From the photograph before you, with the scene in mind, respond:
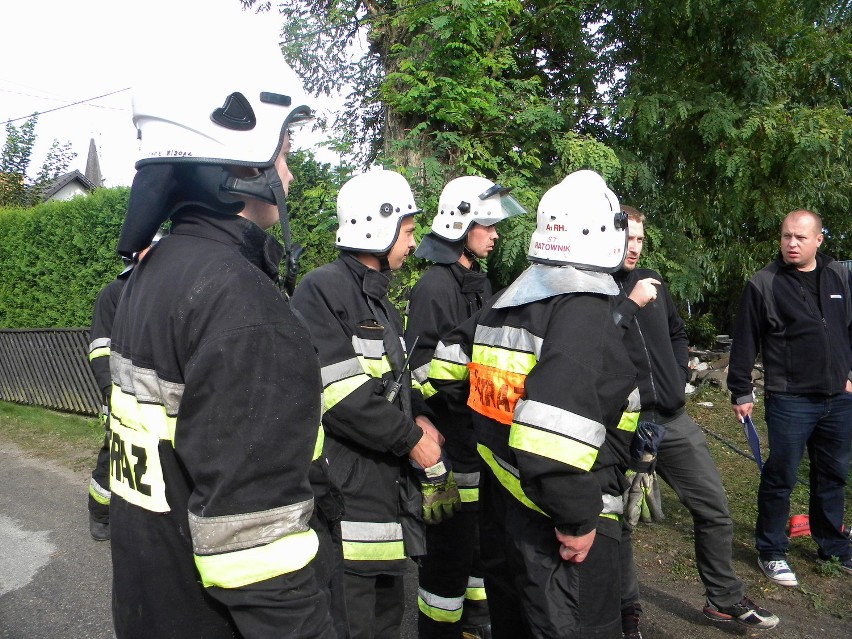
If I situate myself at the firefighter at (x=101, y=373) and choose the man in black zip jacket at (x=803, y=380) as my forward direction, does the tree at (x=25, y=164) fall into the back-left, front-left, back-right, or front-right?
back-left

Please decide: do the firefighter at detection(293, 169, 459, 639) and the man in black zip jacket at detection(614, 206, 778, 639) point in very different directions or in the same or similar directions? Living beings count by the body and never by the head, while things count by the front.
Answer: very different directions

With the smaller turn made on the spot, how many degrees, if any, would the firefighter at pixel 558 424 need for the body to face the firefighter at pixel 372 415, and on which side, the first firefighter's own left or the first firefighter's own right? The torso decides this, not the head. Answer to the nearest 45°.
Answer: approximately 90° to the first firefighter's own left

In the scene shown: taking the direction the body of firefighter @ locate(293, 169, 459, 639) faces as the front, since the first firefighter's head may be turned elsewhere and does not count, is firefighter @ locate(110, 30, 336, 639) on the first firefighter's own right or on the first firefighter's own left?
on the first firefighter's own right

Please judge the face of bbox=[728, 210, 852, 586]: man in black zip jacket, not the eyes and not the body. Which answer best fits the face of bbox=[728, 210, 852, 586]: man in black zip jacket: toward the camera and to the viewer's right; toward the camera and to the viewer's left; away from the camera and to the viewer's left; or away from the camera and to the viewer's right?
toward the camera and to the viewer's left

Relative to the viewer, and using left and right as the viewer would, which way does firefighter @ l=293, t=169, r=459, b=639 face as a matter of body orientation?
facing to the right of the viewer

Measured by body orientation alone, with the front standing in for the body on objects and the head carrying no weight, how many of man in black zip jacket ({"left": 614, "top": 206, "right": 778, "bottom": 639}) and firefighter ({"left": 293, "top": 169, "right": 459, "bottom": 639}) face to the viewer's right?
1

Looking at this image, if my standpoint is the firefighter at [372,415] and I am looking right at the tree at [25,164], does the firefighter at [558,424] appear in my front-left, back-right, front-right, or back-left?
back-right

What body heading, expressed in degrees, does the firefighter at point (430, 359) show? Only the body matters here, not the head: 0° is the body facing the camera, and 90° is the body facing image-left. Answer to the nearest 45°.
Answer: approximately 270°

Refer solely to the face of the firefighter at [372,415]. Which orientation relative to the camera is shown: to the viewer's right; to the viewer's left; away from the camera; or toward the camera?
to the viewer's right

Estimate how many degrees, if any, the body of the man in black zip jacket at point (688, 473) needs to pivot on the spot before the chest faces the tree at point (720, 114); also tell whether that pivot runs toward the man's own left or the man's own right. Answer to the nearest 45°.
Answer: approximately 135° to the man's own right

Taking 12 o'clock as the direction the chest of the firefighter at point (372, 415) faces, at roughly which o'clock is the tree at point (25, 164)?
The tree is roughly at 8 o'clock from the firefighter.
